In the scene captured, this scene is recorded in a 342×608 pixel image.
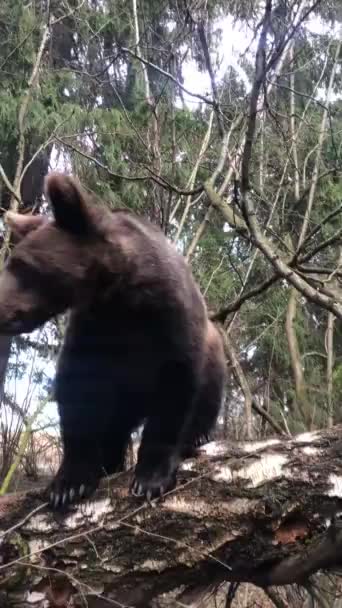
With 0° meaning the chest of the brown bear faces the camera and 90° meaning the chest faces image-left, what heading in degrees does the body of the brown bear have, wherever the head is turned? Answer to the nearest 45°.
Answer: approximately 45°
